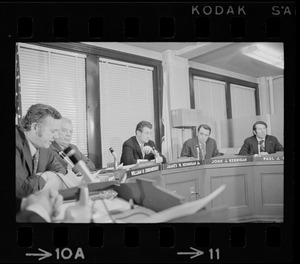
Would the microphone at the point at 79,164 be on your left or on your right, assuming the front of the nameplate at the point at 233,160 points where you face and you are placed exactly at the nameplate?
on your right

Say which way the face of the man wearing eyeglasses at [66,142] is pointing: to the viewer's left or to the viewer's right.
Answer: to the viewer's right

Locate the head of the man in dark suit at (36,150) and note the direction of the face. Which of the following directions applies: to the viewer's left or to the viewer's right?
to the viewer's right

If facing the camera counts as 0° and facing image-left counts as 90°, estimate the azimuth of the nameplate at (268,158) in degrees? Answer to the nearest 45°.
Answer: approximately 0°
